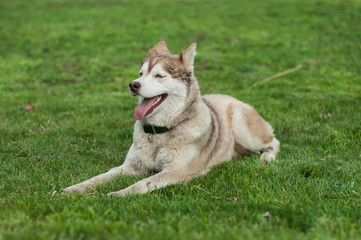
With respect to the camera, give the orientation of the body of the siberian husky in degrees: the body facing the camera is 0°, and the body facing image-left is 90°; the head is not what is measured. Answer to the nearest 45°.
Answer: approximately 45°

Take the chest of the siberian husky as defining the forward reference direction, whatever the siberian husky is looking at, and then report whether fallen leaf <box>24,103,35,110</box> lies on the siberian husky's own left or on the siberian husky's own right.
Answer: on the siberian husky's own right
